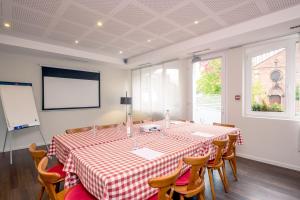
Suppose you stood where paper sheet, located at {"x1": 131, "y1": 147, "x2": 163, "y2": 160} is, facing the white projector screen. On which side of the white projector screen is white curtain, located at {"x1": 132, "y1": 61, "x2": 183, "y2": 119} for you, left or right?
right

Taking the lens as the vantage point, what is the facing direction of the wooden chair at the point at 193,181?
facing away from the viewer and to the left of the viewer

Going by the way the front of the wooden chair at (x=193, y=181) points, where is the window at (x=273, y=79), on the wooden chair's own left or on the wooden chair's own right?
on the wooden chair's own right

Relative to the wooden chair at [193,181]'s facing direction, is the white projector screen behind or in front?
in front

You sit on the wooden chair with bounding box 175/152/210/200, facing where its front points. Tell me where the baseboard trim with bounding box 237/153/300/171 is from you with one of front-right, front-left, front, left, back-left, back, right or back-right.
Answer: right

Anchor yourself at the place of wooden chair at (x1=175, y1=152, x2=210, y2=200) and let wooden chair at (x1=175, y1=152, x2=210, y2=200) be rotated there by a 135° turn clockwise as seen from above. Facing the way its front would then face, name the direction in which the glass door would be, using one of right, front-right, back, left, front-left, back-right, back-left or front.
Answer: left

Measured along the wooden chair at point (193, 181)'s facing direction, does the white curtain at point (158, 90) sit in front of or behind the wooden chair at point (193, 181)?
in front

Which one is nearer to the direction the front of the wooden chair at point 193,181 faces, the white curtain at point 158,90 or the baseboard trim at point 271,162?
the white curtain
